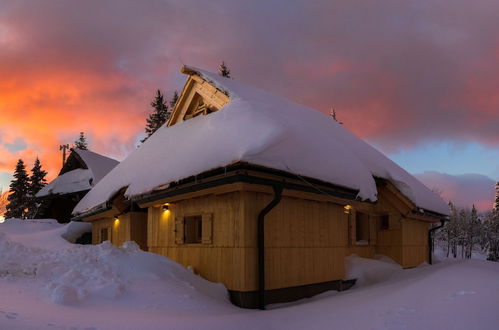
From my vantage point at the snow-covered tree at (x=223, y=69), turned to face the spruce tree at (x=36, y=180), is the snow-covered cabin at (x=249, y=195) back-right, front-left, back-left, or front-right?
back-left
